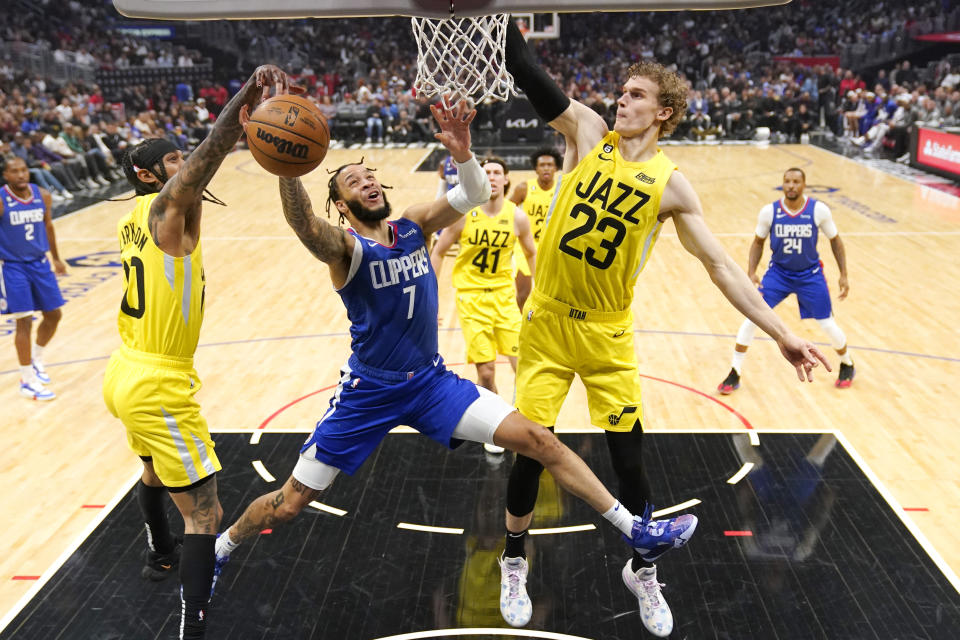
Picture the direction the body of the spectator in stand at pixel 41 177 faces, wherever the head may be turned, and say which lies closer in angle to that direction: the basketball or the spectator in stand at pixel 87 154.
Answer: the basketball

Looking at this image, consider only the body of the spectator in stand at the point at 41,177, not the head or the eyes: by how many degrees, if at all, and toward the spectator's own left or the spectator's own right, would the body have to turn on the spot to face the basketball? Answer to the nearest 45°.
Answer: approximately 45° to the spectator's own right

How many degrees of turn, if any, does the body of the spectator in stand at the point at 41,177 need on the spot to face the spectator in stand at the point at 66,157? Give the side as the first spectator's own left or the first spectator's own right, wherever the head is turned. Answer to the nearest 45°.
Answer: approximately 90° to the first spectator's own left

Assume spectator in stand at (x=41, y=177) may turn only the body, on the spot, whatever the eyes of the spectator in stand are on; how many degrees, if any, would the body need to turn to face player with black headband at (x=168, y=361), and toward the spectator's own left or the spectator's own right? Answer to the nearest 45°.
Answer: approximately 45° to the spectator's own right

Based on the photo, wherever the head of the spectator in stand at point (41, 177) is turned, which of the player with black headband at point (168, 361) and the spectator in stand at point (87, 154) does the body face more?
the player with black headband

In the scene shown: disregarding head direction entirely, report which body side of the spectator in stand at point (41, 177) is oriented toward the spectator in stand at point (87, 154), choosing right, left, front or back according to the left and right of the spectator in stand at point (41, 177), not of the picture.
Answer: left

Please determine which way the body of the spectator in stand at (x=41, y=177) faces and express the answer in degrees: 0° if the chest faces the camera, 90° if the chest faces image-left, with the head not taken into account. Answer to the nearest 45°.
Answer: approximately 315°
